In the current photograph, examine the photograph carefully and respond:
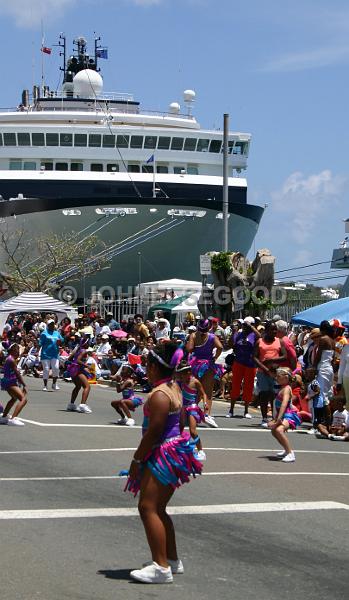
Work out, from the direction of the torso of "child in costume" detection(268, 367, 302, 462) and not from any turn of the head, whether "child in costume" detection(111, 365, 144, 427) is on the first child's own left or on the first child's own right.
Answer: on the first child's own right

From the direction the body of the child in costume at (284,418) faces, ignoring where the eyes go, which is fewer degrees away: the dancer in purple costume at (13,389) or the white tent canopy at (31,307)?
the dancer in purple costume

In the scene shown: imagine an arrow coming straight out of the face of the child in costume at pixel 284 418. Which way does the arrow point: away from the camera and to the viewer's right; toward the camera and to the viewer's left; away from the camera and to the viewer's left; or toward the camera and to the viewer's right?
toward the camera and to the viewer's left

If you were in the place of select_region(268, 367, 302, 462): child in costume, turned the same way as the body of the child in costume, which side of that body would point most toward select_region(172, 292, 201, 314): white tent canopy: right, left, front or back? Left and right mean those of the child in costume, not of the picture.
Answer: right

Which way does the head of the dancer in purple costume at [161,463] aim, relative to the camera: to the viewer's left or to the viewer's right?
to the viewer's left

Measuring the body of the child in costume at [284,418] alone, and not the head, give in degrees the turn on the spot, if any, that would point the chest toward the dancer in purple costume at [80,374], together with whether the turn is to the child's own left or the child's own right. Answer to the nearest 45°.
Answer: approximately 45° to the child's own right

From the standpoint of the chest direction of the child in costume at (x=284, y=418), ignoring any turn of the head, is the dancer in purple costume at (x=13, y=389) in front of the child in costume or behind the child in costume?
in front
